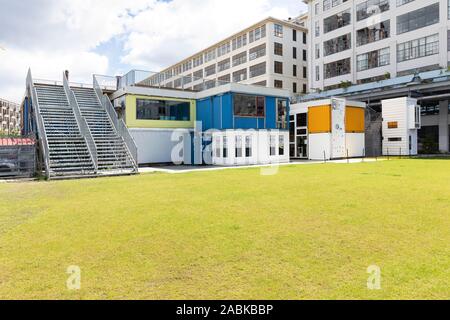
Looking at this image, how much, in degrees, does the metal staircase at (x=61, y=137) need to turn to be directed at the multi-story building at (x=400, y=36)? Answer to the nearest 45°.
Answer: approximately 90° to its left

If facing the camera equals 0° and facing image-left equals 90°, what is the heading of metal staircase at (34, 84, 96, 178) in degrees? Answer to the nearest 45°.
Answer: approximately 0°
